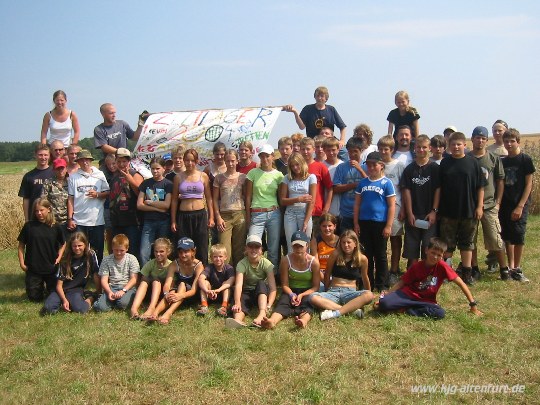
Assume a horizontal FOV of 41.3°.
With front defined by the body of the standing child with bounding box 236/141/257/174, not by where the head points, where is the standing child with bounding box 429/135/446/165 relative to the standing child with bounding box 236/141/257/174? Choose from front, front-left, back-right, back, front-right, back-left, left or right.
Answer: left

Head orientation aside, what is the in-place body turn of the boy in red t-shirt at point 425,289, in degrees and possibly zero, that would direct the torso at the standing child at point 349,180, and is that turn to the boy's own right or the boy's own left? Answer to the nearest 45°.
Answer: approximately 135° to the boy's own right

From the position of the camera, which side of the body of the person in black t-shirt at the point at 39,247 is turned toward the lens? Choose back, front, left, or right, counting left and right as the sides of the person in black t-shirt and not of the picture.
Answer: front

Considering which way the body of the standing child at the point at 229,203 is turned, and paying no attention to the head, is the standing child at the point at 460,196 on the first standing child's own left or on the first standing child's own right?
on the first standing child's own left

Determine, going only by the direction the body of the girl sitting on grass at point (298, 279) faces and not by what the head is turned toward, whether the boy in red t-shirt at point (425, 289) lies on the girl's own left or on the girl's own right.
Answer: on the girl's own left

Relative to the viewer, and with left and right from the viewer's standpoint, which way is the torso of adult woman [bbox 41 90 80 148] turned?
facing the viewer

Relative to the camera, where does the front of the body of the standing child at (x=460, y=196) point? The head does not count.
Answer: toward the camera
